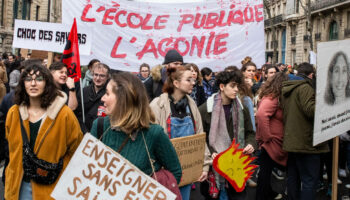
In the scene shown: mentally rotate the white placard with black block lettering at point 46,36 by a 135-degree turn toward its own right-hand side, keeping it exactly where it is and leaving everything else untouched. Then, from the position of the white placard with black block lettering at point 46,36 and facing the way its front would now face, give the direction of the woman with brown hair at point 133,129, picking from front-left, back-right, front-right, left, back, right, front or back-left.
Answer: back-left

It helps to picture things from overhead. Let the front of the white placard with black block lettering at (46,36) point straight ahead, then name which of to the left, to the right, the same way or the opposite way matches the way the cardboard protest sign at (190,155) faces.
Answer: the same way

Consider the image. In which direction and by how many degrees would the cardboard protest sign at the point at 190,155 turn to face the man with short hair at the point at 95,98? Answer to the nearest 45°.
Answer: approximately 135° to its right

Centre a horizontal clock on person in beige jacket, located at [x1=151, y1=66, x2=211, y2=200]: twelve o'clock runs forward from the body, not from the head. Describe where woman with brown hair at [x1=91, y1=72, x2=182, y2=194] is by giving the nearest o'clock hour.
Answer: The woman with brown hair is roughly at 2 o'clock from the person in beige jacket.

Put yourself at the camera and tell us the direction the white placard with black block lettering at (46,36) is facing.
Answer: facing the viewer

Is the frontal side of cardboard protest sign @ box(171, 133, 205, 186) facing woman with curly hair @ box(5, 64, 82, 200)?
no

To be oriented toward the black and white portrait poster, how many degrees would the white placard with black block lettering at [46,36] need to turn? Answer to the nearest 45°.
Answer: approximately 45° to its left

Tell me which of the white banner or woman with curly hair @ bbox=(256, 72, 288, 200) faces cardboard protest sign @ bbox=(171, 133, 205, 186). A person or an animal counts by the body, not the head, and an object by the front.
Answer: the white banner

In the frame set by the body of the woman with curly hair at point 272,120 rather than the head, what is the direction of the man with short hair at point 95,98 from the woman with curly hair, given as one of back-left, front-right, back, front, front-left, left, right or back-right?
back

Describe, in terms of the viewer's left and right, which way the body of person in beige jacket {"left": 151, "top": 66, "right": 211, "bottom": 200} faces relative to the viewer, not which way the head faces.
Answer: facing the viewer and to the right of the viewer

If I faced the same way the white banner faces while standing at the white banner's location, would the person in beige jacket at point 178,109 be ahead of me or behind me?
ahead

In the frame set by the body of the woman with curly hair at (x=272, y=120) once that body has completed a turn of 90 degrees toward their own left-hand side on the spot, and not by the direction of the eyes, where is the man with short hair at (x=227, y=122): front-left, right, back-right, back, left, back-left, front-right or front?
back-left

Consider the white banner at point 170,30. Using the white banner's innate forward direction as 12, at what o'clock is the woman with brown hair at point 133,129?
The woman with brown hair is roughly at 12 o'clock from the white banner.

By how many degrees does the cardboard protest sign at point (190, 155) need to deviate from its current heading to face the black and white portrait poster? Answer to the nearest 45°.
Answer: approximately 135° to its left
